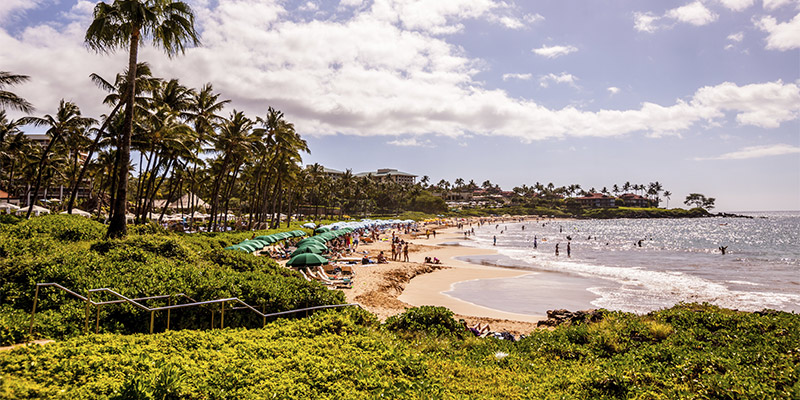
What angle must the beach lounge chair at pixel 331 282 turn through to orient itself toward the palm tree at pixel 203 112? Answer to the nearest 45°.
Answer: approximately 135° to its left

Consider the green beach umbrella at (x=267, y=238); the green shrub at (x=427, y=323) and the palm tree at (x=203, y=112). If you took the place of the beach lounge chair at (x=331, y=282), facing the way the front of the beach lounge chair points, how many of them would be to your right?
1

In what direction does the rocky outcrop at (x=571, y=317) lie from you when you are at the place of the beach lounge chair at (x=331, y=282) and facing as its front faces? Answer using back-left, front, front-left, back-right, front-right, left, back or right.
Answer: front-right

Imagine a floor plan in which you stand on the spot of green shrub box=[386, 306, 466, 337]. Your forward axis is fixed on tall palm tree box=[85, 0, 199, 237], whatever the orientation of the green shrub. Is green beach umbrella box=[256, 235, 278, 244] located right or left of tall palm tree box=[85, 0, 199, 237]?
right

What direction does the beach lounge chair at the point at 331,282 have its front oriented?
to the viewer's right
